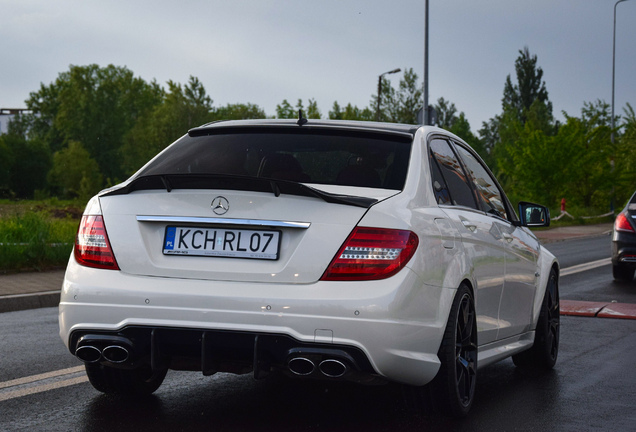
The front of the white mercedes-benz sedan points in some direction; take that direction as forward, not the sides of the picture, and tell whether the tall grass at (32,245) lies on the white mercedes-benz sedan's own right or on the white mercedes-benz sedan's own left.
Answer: on the white mercedes-benz sedan's own left

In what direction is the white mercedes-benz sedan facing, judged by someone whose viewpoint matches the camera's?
facing away from the viewer and to the right of the viewer
